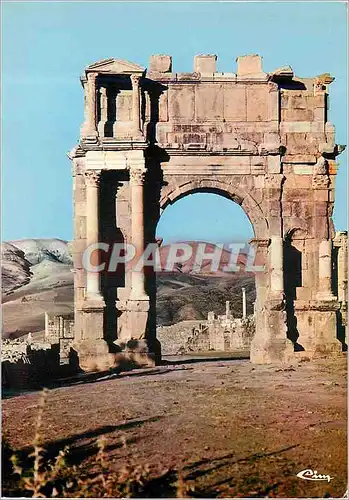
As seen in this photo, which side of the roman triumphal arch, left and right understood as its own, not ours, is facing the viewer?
front

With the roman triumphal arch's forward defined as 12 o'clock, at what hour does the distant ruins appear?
The distant ruins is roughly at 6 o'clock from the roman triumphal arch.
